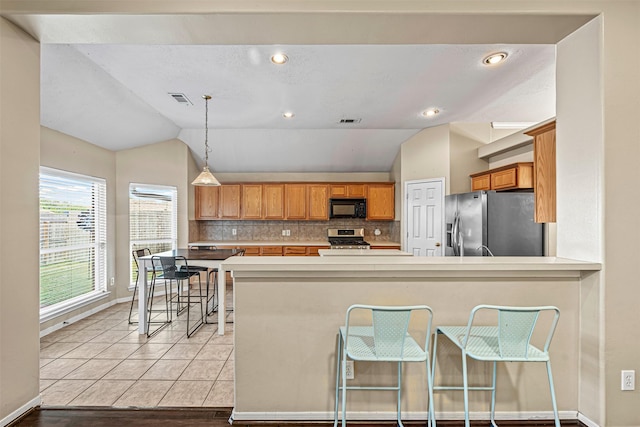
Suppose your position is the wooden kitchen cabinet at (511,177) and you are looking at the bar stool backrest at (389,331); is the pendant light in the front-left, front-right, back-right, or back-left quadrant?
front-right

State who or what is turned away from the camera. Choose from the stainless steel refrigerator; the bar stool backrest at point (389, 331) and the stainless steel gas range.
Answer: the bar stool backrest

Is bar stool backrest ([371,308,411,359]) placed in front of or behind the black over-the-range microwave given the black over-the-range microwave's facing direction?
in front

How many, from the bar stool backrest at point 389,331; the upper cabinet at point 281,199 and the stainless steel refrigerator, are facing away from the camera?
1

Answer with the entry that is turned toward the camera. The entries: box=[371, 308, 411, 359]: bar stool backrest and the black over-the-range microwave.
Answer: the black over-the-range microwave

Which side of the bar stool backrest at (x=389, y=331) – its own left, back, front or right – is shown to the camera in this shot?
back

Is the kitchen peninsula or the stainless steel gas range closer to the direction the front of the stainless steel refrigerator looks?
the kitchen peninsula

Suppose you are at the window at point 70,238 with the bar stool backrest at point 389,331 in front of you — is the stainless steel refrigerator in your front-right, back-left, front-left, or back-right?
front-left

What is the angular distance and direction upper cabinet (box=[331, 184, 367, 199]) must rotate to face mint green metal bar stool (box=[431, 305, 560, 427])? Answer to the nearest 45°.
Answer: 0° — it already faces it

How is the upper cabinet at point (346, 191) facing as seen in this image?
toward the camera

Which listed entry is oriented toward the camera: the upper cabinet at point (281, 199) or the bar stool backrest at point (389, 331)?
the upper cabinet

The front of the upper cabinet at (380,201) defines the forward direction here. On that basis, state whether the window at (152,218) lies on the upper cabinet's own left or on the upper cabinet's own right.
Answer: on the upper cabinet's own right

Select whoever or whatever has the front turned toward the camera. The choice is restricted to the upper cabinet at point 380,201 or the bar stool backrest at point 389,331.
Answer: the upper cabinet

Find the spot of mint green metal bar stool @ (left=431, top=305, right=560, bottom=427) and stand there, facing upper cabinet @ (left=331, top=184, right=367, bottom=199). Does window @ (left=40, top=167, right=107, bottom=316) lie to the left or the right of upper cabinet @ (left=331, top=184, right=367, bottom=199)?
left

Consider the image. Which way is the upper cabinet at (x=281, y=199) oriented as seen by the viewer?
toward the camera

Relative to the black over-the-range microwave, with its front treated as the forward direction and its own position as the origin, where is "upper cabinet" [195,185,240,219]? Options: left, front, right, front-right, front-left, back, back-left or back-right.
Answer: right

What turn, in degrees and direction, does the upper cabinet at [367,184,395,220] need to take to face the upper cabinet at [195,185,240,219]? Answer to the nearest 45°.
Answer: approximately 90° to its right
